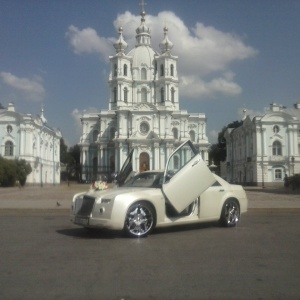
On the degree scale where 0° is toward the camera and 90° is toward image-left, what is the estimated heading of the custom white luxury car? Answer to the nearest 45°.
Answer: approximately 45°
